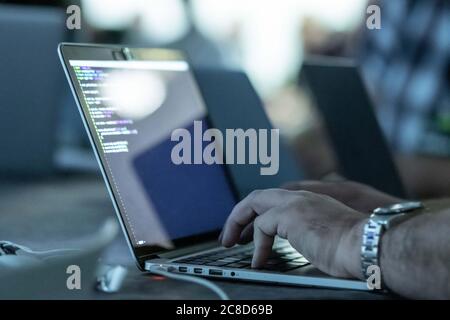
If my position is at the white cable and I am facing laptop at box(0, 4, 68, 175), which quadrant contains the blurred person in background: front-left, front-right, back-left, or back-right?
front-right

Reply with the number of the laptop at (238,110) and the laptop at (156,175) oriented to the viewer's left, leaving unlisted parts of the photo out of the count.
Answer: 0

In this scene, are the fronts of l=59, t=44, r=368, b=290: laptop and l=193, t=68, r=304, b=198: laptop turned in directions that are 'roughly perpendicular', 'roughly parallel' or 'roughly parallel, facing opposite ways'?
roughly perpendicular

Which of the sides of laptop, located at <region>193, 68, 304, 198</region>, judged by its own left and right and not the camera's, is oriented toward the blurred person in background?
front

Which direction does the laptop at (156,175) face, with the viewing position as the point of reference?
facing the viewer and to the right of the viewer

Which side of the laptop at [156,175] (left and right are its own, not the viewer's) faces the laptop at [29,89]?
back

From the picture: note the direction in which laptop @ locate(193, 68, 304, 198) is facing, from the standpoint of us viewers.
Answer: facing away from the viewer and to the right of the viewer

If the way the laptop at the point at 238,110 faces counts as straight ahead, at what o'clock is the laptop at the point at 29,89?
the laptop at the point at 29,89 is roughly at 9 o'clock from the laptop at the point at 238,110.

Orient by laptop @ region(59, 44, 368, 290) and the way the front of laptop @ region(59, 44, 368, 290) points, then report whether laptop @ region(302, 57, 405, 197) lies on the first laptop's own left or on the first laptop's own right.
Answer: on the first laptop's own left
